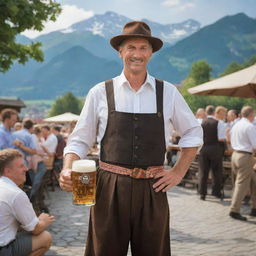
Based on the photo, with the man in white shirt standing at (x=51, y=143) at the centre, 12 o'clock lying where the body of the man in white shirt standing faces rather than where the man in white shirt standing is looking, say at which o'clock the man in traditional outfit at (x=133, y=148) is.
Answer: The man in traditional outfit is roughly at 9 o'clock from the man in white shirt standing.

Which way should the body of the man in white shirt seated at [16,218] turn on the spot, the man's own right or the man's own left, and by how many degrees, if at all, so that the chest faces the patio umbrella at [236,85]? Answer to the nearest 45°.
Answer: approximately 45° to the man's own left

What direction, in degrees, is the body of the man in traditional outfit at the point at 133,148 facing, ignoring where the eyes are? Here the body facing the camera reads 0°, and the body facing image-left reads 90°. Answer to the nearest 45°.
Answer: approximately 0°

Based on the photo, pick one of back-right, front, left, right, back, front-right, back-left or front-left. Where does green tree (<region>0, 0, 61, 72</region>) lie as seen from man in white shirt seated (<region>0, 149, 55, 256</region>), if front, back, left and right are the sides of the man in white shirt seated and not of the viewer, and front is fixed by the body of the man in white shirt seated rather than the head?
left

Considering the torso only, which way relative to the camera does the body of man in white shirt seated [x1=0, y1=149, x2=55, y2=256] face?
to the viewer's right

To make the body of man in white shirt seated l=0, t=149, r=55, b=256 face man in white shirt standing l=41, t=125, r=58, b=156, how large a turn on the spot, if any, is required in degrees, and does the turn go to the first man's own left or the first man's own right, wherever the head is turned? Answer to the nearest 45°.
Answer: approximately 90° to the first man's own left
